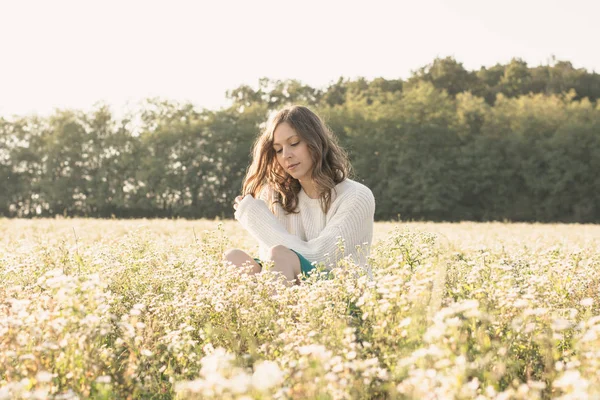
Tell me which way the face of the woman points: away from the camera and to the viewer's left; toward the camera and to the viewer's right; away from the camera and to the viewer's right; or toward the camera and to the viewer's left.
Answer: toward the camera and to the viewer's left

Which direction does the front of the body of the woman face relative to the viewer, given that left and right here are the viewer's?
facing the viewer and to the left of the viewer
